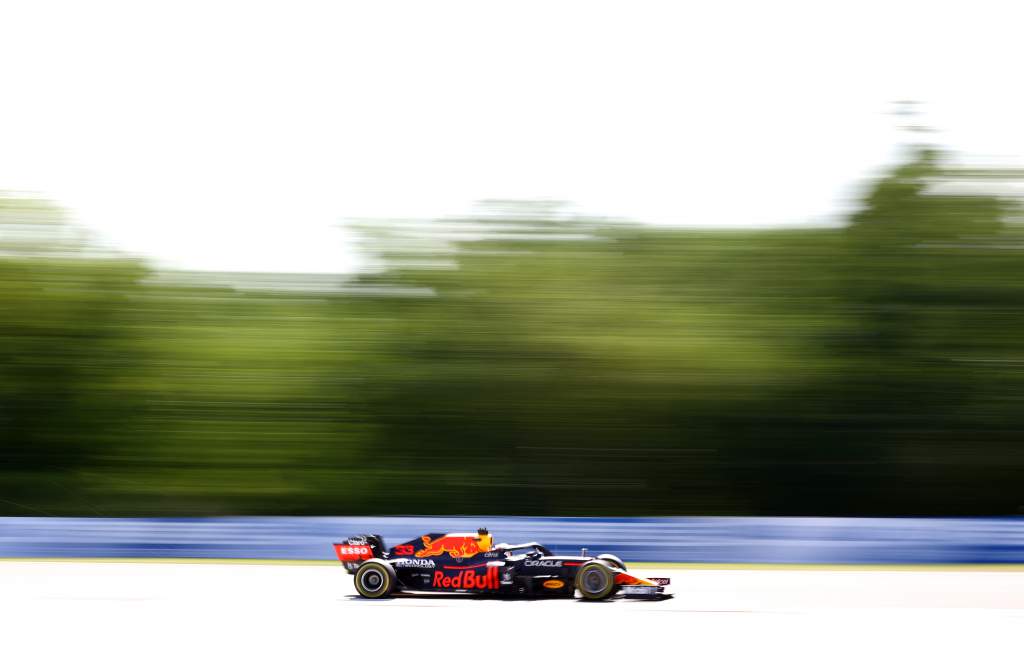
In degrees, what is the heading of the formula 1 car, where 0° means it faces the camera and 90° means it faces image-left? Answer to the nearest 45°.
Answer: approximately 270°
